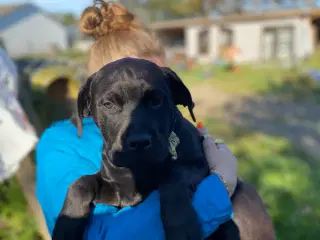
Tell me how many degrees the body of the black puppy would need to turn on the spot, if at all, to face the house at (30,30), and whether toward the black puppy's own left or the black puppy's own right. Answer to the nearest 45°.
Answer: approximately 180°

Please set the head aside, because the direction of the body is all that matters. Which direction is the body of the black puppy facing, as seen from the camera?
toward the camera

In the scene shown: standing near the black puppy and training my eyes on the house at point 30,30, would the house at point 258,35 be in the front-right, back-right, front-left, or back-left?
front-right

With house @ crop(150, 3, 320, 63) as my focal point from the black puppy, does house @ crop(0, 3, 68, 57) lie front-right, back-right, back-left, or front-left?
front-left

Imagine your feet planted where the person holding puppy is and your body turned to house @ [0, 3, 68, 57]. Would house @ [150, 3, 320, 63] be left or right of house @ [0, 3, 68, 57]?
right

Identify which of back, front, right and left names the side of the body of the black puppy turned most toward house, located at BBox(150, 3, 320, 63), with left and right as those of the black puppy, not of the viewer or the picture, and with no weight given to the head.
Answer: back
